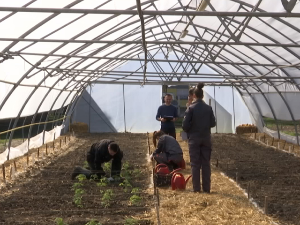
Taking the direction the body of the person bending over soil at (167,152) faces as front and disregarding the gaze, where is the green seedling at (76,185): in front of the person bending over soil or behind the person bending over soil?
in front

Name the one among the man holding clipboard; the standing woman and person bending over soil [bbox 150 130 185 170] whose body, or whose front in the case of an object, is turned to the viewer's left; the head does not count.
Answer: the person bending over soil

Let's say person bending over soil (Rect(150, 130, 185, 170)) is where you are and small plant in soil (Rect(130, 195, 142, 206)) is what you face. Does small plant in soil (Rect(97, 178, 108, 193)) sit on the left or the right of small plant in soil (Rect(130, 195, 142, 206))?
right

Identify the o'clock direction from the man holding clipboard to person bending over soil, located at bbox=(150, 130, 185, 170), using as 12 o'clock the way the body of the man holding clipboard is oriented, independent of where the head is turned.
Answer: The person bending over soil is roughly at 12 o'clock from the man holding clipboard.

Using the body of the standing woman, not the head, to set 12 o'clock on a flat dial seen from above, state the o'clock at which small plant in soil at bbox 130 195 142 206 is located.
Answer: The small plant in soil is roughly at 8 o'clock from the standing woman.

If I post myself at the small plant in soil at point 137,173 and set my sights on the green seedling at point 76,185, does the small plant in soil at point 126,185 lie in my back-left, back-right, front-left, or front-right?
front-left

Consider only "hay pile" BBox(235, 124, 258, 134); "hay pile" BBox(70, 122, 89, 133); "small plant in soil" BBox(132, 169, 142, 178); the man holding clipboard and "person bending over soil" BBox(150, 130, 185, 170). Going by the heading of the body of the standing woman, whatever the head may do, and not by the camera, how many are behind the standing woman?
0

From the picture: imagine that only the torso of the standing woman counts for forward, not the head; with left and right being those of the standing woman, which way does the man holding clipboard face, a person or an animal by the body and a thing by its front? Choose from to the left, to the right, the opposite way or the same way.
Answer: the opposite way

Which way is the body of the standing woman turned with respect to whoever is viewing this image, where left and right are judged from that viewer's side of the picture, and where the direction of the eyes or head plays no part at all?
facing away from the viewer

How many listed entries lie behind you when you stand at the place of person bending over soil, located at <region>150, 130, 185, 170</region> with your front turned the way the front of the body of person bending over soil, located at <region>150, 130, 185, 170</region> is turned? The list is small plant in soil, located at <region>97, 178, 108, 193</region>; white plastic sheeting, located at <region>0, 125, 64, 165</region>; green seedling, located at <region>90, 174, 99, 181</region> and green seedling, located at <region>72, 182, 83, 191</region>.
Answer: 0

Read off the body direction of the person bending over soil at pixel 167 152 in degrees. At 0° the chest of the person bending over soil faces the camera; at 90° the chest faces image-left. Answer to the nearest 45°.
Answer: approximately 90°

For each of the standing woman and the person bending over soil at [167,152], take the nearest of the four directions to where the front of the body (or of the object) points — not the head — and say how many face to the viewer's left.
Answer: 1

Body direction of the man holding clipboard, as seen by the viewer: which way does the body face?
toward the camera
